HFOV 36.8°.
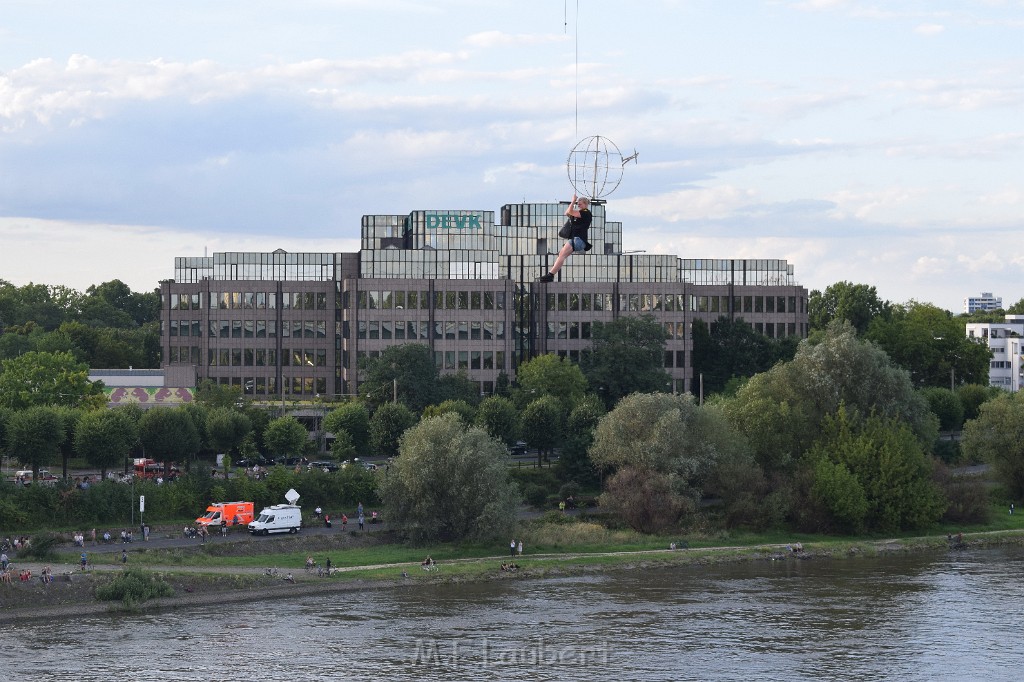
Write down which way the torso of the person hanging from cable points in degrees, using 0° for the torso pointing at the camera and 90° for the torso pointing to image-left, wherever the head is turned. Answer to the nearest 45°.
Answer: approximately 90°
